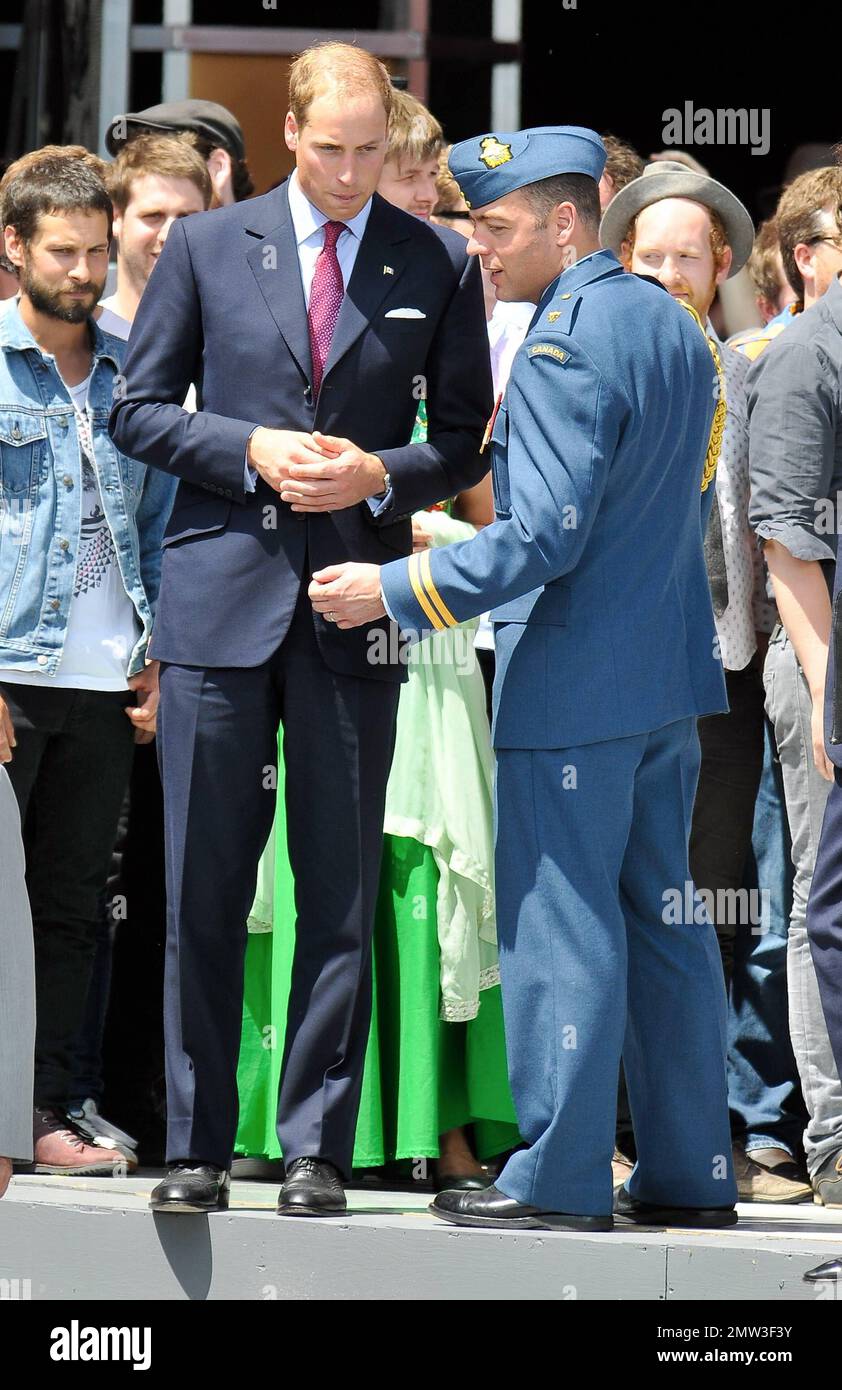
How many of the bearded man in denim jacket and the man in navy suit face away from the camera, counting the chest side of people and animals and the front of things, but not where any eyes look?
0

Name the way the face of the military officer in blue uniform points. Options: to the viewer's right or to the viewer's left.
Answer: to the viewer's left

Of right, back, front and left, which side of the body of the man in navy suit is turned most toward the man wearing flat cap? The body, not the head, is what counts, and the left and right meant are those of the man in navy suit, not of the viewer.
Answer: back

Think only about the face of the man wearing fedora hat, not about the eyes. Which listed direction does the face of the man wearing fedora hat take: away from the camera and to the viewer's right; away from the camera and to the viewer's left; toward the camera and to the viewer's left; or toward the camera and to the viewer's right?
toward the camera and to the viewer's left

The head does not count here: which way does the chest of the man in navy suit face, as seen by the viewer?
toward the camera

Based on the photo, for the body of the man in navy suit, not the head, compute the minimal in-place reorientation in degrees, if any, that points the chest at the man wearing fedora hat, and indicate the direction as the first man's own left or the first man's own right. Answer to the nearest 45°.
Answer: approximately 135° to the first man's own left

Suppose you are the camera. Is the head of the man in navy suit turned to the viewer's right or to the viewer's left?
to the viewer's right

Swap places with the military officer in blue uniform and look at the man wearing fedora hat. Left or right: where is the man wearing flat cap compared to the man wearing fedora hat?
left
